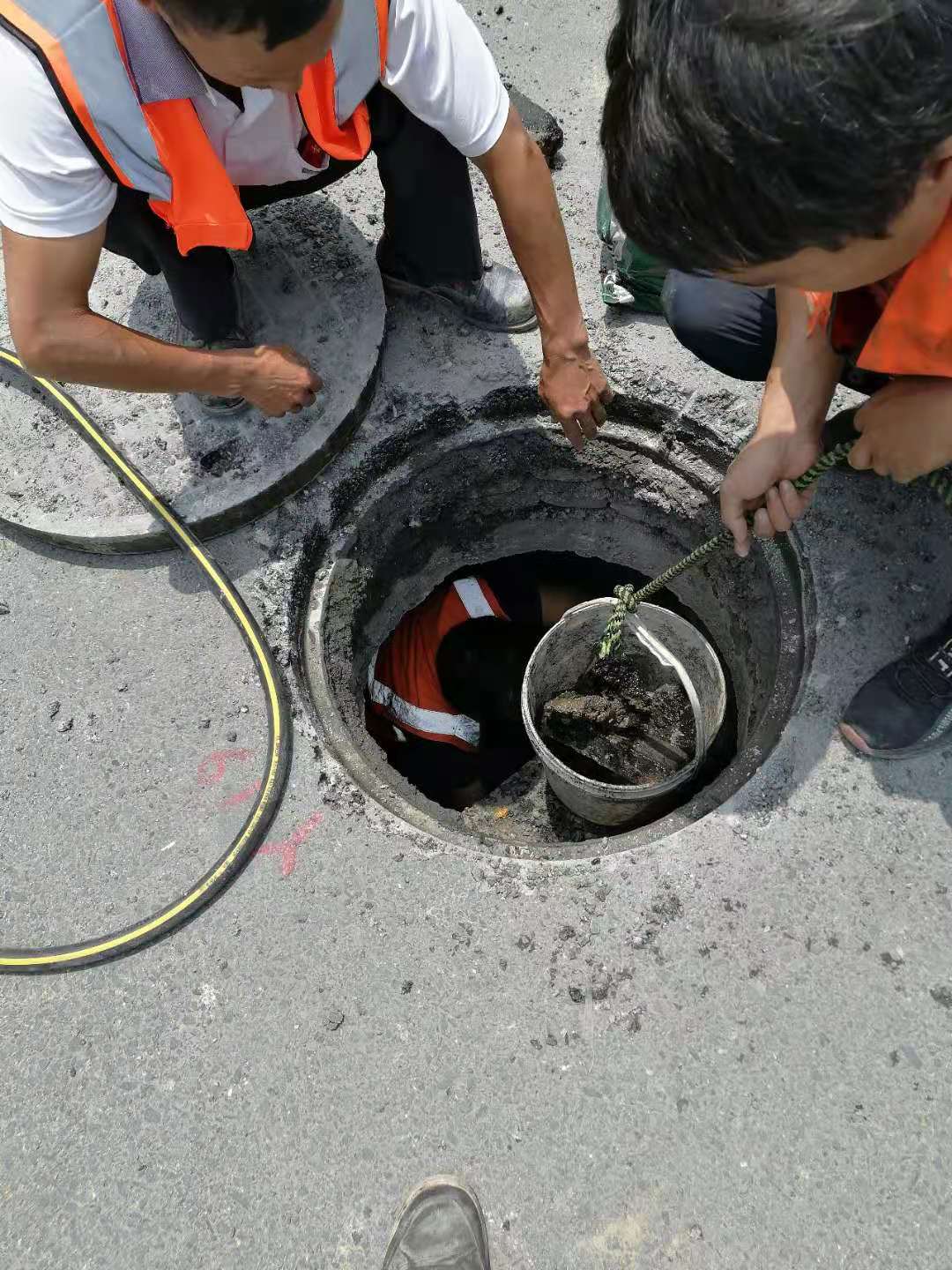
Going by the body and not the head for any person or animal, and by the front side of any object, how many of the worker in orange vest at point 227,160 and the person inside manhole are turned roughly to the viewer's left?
0

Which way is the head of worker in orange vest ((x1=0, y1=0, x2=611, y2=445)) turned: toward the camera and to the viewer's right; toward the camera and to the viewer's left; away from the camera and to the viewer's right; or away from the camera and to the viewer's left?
toward the camera and to the viewer's right

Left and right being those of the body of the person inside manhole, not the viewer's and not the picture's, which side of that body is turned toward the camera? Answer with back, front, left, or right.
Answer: right

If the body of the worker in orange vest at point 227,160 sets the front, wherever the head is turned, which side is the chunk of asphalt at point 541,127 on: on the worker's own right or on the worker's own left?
on the worker's own left

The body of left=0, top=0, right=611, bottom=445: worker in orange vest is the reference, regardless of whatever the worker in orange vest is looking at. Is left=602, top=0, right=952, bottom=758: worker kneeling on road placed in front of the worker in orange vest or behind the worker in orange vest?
in front
